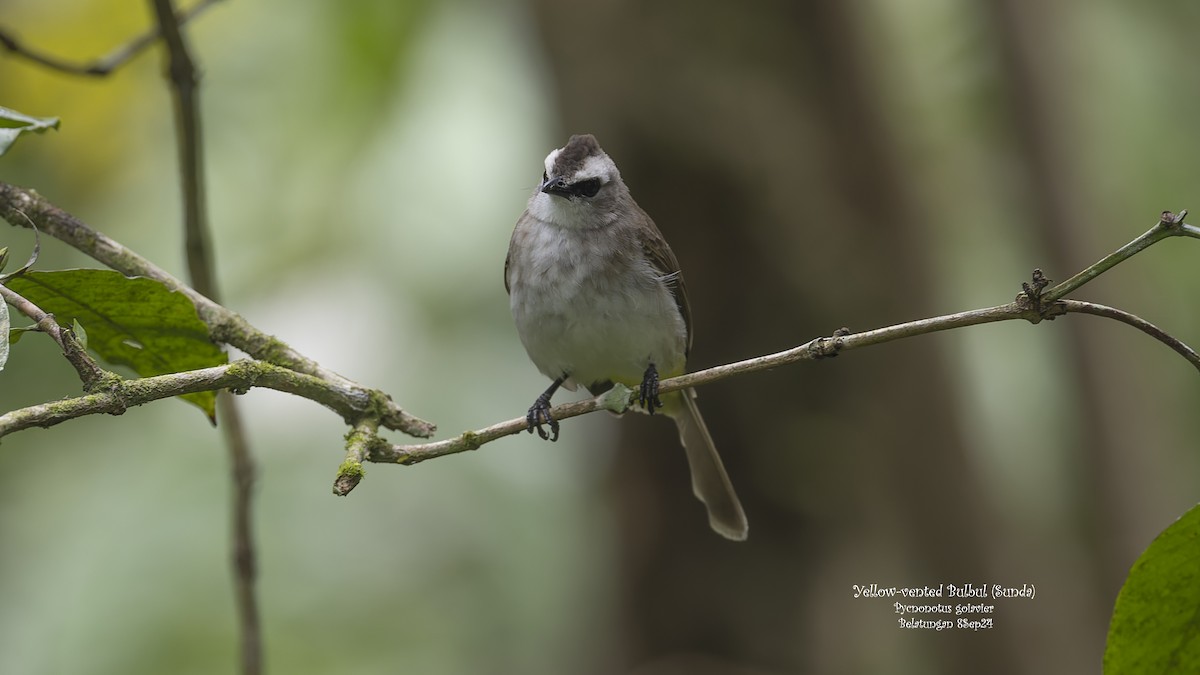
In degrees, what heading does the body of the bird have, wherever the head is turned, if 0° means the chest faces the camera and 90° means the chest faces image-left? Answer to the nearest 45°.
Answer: approximately 45°

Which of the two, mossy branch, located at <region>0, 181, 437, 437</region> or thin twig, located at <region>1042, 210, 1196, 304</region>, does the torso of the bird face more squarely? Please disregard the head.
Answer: the mossy branch

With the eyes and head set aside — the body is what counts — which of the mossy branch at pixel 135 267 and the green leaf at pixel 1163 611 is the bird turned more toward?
the mossy branch

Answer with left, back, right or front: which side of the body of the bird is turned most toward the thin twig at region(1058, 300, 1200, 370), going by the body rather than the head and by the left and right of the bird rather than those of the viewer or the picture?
left

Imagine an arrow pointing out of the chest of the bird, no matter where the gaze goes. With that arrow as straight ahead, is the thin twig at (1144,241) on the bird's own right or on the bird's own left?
on the bird's own left
